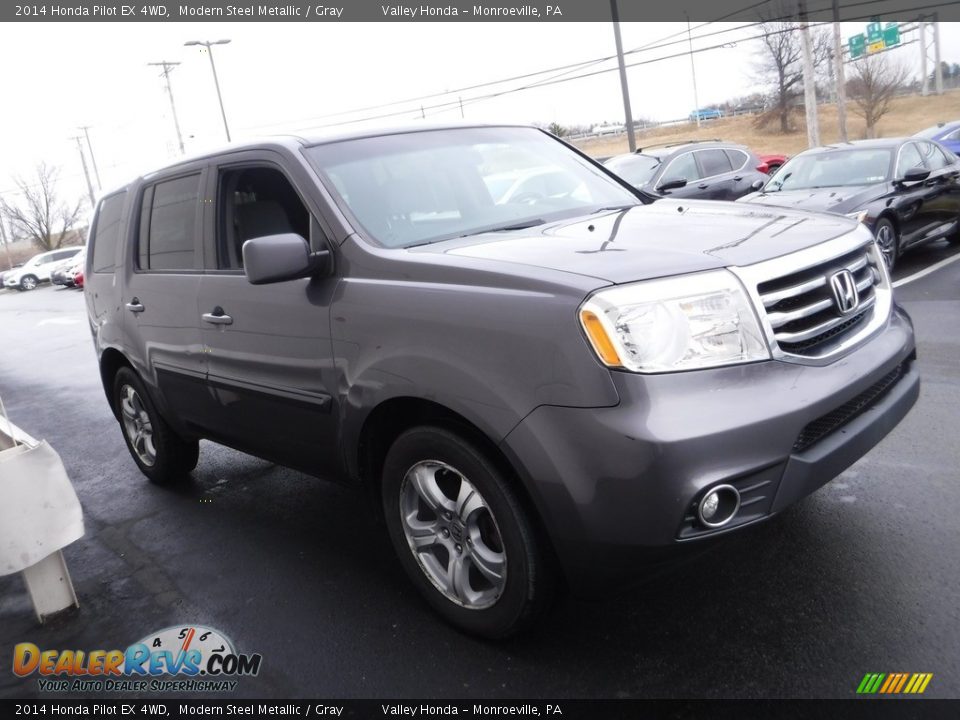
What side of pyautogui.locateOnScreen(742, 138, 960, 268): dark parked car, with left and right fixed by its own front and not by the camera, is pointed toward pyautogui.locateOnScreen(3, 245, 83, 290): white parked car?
right

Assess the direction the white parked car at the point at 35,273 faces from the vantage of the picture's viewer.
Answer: facing the viewer and to the left of the viewer

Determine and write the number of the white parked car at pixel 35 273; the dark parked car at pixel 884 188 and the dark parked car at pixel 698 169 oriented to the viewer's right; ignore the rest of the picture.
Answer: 0

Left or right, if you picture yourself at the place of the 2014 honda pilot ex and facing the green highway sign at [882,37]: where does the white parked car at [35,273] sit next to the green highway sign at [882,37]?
left

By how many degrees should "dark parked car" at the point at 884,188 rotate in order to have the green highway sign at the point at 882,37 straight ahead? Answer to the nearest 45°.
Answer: approximately 135° to its right

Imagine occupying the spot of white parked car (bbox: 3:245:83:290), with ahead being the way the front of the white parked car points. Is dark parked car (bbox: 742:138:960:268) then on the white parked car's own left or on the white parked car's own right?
on the white parked car's own left

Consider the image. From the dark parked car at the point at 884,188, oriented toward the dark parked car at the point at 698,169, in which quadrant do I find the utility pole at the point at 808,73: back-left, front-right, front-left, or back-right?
front-right

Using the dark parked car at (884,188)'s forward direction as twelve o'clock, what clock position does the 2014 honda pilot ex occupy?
The 2014 honda pilot ex is roughly at 11 o'clock from the dark parked car.

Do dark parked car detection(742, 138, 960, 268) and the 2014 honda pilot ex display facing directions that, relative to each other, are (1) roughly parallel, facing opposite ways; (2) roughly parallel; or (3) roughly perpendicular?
roughly perpendicular

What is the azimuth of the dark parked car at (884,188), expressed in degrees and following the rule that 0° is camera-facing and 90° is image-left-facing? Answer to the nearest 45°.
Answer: approximately 45°

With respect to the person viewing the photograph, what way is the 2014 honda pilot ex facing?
facing the viewer and to the right of the viewer
